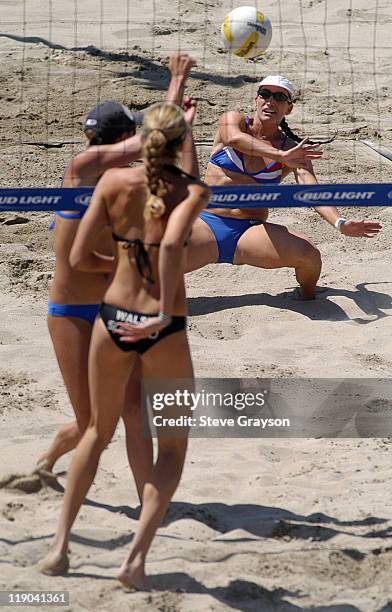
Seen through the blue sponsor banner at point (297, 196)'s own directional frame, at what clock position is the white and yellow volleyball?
The white and yellow volleyball is roughly at 6 o'clock from the blue sponsor banner.

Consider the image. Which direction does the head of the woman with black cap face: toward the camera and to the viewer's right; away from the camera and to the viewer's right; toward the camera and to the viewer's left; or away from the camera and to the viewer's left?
away from the camera and to the viewer's right

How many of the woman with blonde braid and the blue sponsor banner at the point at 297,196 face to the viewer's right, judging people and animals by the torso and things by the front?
0

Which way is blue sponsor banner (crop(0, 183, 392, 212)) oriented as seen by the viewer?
toward the camera

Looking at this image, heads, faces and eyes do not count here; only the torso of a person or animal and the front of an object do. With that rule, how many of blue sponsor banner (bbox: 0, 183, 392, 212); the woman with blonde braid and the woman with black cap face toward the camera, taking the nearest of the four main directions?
1

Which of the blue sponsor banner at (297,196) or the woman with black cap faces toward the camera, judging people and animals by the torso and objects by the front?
the blue sponsor banner

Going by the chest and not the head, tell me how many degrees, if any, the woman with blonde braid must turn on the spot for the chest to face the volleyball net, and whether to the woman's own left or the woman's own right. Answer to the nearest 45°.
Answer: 0° — they already face it

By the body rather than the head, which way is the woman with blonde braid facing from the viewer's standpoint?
away from the camera

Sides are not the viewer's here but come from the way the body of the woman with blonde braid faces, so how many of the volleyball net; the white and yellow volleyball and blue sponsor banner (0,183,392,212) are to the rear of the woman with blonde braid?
0

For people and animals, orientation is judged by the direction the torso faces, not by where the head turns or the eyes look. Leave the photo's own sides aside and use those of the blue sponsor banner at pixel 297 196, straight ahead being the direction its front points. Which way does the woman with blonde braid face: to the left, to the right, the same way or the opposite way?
the opposite way

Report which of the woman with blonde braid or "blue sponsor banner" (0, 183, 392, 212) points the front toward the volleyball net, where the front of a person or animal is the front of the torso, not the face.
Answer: the woman with blonde braid

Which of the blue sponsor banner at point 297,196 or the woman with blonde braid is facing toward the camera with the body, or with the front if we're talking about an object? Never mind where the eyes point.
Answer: the blue sponsor banner

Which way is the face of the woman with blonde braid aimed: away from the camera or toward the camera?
away from the camera
